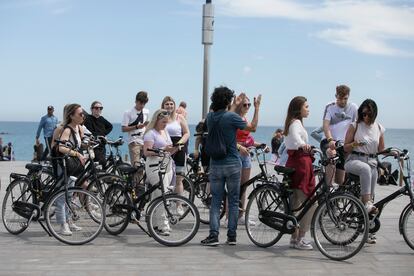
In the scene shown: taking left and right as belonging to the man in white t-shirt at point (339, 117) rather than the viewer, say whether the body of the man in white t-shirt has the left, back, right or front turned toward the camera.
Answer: front

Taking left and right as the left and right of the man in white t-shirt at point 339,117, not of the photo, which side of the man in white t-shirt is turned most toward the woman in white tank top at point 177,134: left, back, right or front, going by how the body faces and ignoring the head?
right

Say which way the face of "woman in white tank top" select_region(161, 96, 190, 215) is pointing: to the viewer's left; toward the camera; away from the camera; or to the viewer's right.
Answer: toward the camera

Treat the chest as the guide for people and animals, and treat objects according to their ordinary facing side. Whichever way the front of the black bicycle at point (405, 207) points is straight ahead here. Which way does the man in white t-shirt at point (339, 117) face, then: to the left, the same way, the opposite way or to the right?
to the right

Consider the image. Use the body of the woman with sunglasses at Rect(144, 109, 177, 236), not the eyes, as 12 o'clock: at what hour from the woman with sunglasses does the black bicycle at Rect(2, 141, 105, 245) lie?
The black bicycle is roughly at 4 o'clock from the woman with sunglasses.

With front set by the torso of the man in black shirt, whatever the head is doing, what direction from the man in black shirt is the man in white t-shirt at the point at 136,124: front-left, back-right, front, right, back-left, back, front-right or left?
left

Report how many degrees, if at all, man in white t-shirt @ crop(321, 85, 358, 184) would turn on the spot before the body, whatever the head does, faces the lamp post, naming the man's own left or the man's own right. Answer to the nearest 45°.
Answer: approximately 135° to the man's own right

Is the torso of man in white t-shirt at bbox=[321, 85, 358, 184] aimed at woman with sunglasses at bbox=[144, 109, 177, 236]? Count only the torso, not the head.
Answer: no

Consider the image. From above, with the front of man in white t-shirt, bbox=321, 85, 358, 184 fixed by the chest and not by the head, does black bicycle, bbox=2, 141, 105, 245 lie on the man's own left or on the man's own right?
on the man's own right

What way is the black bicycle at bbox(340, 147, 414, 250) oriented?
to the viewer's right

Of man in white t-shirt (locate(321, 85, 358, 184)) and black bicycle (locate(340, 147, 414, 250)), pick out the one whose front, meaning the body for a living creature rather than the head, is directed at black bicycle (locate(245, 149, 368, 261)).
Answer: the man in white t-shirt

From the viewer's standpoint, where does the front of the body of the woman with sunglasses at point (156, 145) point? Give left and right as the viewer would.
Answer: facing the viewer and to the right of the viewer

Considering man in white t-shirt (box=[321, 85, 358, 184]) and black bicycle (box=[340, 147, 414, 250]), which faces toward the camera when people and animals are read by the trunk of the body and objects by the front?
the man in white t-shirt

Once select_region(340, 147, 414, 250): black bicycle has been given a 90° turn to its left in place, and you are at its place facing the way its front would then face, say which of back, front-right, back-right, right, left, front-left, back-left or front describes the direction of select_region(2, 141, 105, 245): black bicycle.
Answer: left
